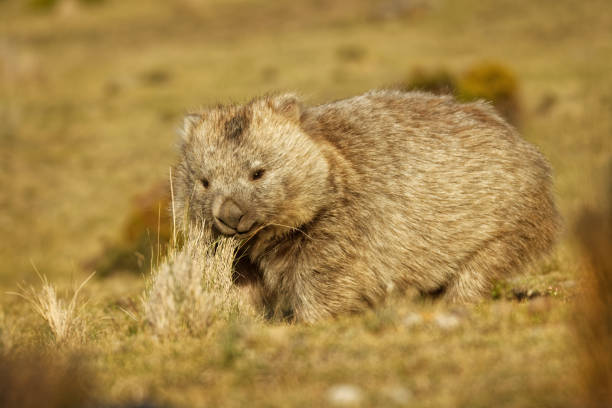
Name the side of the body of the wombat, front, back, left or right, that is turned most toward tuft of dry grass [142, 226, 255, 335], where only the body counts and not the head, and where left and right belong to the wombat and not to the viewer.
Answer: front

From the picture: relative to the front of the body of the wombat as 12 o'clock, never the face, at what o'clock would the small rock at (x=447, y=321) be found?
The small rock is roughly at 10 o'clock from the wombat.

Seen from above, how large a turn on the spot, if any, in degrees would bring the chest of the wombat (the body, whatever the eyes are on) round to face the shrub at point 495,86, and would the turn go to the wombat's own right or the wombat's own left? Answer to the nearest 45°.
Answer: approximately 135° to the wombat's own right

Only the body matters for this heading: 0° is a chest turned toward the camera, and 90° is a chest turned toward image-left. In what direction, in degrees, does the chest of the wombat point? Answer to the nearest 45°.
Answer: approximately 45°

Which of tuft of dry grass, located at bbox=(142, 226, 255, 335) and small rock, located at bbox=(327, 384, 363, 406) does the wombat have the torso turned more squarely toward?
the tuft of dry grass

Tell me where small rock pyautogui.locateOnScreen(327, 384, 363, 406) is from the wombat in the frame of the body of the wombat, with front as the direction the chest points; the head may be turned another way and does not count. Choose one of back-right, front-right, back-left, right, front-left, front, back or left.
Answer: front-left

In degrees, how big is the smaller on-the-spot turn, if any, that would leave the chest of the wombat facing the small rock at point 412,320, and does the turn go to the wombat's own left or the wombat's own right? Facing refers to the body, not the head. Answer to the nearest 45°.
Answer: approximately 45° to the wombat's own left
